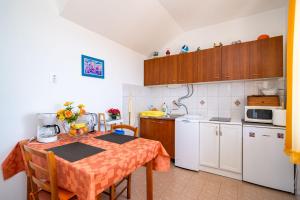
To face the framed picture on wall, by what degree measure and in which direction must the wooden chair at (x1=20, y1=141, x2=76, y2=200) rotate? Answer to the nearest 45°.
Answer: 0° — it already faces it

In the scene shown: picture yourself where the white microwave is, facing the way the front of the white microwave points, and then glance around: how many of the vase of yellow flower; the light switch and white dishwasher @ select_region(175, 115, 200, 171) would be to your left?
0

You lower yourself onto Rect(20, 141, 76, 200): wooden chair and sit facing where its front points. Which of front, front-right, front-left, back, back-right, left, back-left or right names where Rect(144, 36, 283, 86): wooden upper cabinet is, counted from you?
front-right

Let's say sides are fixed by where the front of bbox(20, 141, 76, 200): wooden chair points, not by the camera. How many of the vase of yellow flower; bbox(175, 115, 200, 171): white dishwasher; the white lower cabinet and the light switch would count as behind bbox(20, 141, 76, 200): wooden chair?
0

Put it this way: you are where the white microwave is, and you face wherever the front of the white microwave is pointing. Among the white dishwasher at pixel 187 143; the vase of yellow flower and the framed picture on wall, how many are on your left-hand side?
0

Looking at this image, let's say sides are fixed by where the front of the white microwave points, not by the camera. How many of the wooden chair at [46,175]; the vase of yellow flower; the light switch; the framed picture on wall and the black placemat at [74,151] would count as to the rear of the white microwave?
0

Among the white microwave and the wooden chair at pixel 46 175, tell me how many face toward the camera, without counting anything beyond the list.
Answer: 1

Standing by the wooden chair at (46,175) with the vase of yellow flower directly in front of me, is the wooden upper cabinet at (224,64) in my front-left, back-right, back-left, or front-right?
front-right

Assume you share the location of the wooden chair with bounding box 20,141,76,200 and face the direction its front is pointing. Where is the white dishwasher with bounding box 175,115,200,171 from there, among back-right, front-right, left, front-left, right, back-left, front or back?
front-right

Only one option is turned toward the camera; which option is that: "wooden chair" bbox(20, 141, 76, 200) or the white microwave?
the white microwave

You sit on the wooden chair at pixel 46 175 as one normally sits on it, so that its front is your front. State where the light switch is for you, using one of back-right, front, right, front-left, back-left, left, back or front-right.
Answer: front-left

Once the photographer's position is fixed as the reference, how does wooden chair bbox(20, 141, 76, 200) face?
facing away from the viewer and to the right of the viewer

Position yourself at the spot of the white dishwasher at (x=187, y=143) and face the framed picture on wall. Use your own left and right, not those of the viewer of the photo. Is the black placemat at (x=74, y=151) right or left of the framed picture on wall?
left

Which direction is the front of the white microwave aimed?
toward the camera

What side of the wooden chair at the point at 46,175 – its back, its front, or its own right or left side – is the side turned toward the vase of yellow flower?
front
